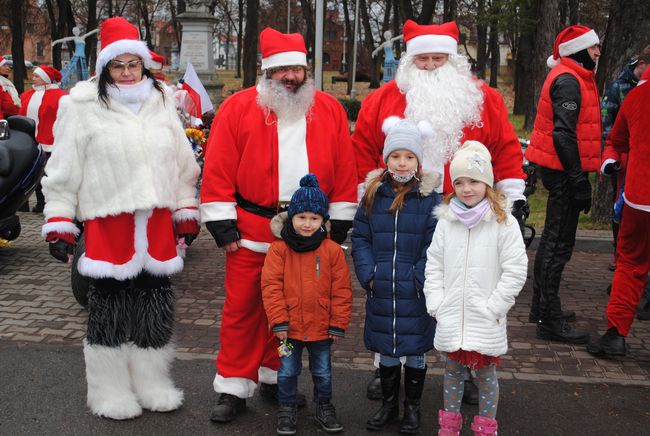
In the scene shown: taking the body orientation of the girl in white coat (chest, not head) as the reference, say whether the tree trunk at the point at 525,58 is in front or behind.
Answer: behind

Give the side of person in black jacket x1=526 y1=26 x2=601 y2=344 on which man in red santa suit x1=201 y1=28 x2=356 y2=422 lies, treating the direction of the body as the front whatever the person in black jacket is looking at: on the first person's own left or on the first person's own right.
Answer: on the first person's own right

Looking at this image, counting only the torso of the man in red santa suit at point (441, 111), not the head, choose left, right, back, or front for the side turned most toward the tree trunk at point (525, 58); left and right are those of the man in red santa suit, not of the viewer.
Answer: back

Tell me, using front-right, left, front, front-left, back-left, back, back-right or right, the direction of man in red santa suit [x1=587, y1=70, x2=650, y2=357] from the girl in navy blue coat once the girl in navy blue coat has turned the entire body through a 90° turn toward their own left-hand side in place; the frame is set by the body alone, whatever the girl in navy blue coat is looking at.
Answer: front-left

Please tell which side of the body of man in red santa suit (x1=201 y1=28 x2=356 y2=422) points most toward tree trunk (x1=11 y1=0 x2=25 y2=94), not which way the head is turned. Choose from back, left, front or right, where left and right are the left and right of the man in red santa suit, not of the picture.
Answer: back

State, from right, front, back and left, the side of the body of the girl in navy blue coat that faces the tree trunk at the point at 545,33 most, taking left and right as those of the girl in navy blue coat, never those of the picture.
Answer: back

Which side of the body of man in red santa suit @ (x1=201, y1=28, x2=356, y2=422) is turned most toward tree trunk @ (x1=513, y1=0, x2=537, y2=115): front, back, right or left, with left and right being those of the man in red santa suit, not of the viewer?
back

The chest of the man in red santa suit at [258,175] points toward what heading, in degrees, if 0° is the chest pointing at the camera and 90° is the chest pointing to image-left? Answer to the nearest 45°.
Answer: approximately 0°

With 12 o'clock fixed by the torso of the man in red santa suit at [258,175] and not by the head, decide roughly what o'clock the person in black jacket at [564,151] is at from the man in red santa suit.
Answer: The person in black jacket is roughly at 8 o'clock from the man in red santa suit.

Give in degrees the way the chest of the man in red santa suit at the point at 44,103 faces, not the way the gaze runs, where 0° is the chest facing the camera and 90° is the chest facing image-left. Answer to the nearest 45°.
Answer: approximately 45°
